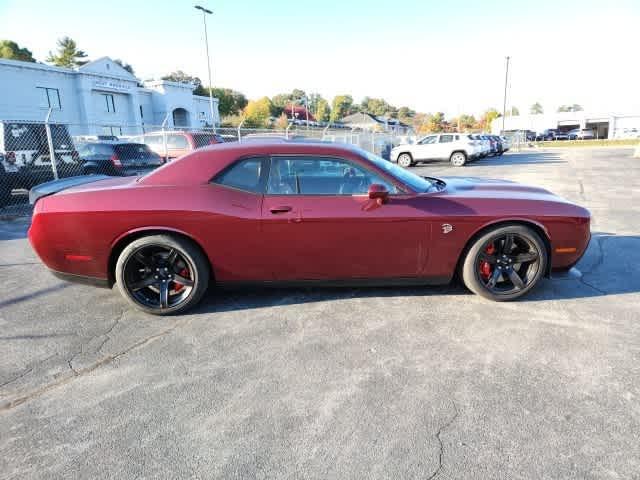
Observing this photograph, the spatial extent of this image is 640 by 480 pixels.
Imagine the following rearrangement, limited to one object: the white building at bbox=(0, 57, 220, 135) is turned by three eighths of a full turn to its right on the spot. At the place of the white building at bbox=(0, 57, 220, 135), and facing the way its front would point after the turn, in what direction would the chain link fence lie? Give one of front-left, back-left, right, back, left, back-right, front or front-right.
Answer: left

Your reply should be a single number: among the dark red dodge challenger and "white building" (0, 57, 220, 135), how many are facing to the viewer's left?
0

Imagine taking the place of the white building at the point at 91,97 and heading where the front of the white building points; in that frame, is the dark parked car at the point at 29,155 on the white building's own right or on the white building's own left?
on the white building's own right

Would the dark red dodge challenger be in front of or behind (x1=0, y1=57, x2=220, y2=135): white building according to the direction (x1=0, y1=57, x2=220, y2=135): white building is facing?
in front

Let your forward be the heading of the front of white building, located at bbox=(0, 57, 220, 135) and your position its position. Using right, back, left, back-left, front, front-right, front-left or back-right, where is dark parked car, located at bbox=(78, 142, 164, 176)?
front-right

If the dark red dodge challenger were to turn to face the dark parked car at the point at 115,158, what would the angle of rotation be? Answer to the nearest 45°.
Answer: approximately 135° to its left

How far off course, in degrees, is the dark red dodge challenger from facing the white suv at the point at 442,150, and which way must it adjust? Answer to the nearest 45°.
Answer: approximately 90° to its left

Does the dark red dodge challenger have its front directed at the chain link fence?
no

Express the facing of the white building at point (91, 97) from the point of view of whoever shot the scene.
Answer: facing the viewer and to the right of the viewer

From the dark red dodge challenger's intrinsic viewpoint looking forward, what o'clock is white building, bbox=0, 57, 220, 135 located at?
The white building is roughly at 8 o'clock from the dark red dodge challenger.

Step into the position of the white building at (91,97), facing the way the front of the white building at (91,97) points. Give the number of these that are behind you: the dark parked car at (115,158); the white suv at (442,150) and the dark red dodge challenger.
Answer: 0

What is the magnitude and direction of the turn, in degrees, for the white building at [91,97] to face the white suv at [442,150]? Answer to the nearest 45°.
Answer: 0° — it already faces it

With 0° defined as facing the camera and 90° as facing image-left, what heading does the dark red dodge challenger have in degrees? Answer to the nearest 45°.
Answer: approximately 270°

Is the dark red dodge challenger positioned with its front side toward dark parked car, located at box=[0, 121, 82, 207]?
no
